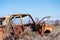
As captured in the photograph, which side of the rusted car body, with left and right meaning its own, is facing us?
right
